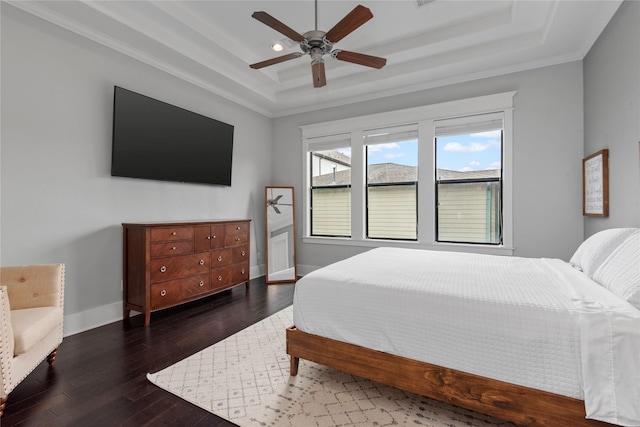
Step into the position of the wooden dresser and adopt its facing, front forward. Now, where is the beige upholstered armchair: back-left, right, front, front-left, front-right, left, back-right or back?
right

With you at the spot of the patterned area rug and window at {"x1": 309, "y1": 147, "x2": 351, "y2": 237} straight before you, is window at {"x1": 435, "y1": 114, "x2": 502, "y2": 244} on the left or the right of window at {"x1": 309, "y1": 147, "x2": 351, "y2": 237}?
right

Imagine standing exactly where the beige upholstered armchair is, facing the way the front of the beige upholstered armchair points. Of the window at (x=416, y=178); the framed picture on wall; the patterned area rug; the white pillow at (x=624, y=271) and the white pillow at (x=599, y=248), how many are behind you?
0

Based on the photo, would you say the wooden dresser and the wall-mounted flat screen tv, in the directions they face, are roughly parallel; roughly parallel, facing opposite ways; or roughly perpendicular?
roughly parallel

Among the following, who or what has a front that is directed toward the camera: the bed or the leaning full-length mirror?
the leaning full-length mirror

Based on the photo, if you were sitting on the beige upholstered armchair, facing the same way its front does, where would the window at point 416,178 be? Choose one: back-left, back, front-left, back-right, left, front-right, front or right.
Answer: front-left

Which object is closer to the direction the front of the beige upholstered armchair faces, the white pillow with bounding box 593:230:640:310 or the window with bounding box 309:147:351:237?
the white pillow

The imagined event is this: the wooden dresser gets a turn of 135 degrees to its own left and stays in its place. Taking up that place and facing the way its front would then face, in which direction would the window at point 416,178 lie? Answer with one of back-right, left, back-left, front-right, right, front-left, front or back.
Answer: right

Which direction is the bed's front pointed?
to the viewer's left

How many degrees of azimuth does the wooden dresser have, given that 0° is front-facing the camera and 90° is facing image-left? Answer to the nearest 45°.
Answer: approximately 315°

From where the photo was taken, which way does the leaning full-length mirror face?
toward the camera

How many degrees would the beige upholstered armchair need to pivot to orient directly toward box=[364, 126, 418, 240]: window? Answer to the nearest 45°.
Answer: approximately 45° to its left

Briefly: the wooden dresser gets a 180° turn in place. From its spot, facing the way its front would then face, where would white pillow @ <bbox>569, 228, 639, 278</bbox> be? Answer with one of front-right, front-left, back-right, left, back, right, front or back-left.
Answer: back

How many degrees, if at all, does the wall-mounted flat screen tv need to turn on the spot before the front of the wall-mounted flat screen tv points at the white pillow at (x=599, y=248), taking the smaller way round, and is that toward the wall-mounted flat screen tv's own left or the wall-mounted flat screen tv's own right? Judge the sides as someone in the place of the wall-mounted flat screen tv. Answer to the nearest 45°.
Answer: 0° — it already faces it

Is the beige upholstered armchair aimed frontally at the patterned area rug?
yes

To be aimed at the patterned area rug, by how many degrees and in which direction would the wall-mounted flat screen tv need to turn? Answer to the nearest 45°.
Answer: approximately 45° to its right

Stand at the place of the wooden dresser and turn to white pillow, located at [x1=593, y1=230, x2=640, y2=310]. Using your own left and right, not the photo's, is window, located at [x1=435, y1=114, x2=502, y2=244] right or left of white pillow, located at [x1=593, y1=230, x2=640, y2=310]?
left

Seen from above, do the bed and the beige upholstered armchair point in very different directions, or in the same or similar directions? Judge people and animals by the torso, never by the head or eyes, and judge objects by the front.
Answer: very different directions

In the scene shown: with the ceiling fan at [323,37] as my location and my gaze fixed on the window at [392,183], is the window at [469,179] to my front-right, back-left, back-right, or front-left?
front-right

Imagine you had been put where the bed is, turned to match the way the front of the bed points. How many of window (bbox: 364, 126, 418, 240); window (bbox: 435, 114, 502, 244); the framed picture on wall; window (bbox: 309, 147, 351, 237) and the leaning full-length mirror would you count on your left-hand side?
0

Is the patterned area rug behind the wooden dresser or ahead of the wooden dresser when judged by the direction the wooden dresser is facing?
ahead
